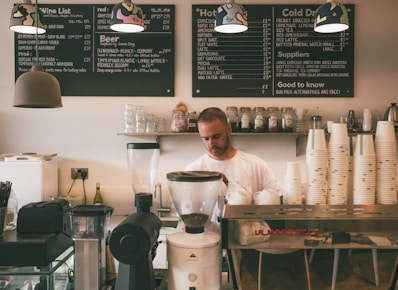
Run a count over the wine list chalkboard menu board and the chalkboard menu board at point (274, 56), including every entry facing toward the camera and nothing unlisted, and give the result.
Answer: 2

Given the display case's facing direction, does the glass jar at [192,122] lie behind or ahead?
behind

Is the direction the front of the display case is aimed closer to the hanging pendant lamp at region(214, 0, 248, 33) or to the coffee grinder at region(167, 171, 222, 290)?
the coffee grinder

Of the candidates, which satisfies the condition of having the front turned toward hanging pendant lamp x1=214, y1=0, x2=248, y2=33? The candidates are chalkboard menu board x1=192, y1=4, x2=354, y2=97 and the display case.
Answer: the chalkboard menu board

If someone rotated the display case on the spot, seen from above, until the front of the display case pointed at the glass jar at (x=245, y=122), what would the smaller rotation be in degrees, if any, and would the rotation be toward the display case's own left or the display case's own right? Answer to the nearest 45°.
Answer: approximately 135° to the display case's own left

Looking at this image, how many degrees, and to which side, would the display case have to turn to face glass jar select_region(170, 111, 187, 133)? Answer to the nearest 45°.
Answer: approximately 135° to its left

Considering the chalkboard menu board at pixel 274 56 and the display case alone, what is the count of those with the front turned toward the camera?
2

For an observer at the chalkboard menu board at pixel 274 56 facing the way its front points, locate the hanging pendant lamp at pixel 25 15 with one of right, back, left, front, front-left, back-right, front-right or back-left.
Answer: front-right

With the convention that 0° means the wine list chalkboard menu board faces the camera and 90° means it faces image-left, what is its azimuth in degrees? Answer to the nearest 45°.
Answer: approximately 0°

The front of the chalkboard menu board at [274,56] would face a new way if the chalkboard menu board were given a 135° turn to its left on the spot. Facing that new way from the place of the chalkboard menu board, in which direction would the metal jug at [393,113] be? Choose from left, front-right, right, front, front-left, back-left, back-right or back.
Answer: front-right
